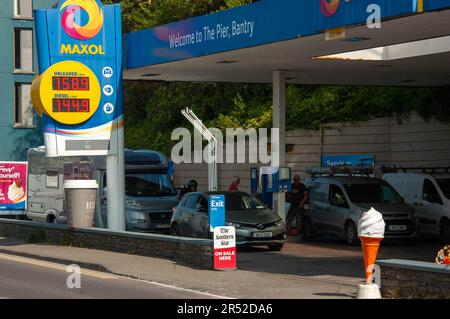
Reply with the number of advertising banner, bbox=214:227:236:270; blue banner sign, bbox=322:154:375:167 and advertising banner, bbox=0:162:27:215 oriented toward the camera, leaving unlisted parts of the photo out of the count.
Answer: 3

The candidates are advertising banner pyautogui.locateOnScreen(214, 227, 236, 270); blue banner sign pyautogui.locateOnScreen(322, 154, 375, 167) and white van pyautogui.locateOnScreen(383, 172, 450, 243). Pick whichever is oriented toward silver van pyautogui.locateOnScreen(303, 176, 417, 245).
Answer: the blue banner sign

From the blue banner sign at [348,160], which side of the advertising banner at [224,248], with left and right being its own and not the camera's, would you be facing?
back

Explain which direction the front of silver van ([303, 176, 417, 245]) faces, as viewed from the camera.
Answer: facing the viewer and to the right of the viewer

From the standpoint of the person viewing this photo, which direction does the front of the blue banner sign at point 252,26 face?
facing the viewer and to the left of the viewer

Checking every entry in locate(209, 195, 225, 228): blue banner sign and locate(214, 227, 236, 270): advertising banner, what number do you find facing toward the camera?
2

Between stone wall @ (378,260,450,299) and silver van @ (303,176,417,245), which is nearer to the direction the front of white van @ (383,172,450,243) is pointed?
the stone wall

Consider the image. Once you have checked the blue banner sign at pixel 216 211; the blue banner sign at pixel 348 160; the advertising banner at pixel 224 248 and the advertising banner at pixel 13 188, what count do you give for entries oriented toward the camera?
4

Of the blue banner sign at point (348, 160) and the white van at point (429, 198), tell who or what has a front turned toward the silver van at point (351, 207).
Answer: the blue banner sign

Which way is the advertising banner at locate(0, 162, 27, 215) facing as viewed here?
toward the camera

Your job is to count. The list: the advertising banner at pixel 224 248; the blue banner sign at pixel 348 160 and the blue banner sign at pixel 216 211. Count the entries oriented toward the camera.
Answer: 3
